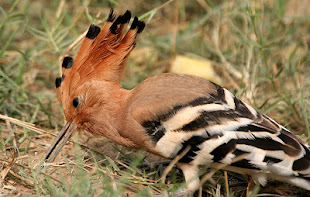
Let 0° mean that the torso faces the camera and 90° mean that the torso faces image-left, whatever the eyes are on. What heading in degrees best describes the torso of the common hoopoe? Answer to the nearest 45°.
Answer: approximately 90°

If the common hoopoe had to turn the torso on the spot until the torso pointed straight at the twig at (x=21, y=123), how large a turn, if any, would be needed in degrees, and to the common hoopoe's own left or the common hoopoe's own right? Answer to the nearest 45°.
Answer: approximately 45° to the common hoopoe's own right
